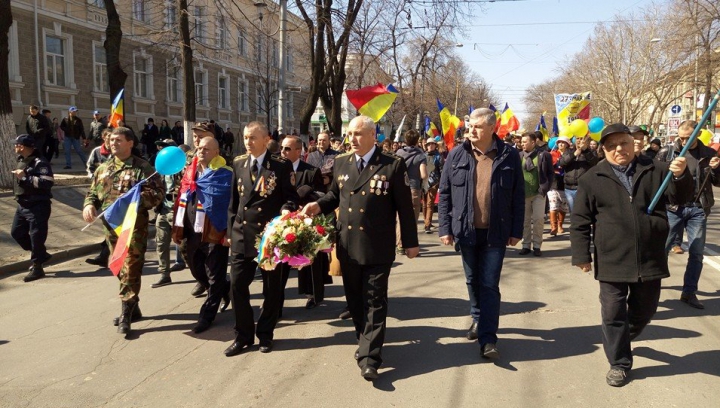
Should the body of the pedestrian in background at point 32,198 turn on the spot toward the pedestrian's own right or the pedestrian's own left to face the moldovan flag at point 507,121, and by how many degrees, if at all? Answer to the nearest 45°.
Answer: approximately 180°

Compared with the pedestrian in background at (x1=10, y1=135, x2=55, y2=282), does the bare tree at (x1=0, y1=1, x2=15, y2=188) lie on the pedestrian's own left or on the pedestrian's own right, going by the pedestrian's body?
on the pedestrian's own right

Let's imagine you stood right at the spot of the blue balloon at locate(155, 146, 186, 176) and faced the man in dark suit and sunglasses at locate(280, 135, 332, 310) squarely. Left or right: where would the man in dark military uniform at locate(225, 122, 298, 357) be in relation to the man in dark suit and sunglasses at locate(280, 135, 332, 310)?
right

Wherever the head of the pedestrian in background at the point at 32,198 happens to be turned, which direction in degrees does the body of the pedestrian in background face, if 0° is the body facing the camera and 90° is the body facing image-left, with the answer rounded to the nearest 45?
approximately 45°

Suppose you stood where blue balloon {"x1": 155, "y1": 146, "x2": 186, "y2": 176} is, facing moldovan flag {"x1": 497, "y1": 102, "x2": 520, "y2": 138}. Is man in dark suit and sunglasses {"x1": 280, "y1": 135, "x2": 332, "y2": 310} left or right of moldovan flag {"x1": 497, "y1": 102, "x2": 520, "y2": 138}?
right

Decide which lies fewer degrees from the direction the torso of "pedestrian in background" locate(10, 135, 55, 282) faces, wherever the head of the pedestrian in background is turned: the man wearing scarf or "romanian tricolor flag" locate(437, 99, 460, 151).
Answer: the man wearing scarf

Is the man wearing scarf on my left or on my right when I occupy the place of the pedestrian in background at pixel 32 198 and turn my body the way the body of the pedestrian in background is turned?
on my left

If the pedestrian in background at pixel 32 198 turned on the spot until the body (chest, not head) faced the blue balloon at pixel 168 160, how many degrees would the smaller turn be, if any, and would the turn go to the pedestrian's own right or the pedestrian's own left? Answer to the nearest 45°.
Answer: approximately 45° to the pedestrian's own left

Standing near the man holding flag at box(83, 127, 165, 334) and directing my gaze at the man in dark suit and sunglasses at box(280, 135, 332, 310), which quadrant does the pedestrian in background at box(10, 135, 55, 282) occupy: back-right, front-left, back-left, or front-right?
back-left
